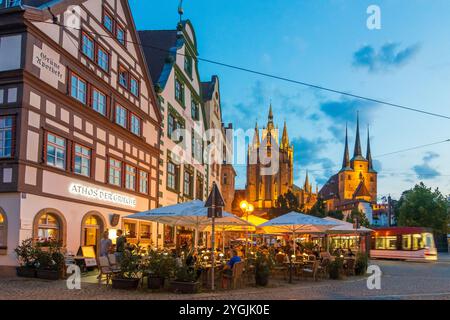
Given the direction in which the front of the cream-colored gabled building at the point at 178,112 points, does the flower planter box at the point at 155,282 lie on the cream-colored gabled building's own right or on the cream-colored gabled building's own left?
on the cream-colored gabled building's own right

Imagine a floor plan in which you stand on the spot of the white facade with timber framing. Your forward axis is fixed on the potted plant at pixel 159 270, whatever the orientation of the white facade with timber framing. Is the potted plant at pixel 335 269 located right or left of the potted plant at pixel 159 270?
left

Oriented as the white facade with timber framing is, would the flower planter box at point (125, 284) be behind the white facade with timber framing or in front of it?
in front

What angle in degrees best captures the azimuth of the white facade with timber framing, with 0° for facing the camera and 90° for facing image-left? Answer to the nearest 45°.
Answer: approximately 315°

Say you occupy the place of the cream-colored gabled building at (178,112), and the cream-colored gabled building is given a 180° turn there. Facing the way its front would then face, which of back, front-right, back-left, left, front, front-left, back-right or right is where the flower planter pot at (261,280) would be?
back-left

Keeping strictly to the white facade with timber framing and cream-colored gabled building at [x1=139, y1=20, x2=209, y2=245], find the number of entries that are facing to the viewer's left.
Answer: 0

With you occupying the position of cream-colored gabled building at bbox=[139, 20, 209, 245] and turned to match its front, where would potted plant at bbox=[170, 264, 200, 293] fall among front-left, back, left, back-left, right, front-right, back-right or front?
front-right

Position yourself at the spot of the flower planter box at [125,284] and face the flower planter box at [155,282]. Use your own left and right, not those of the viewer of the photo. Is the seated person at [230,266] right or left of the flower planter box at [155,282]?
left

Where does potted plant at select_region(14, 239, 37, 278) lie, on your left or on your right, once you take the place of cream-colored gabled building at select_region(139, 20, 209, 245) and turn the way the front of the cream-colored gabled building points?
on your right

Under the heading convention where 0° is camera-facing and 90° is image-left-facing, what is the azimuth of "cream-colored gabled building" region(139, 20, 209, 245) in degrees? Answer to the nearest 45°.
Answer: approximately 315°

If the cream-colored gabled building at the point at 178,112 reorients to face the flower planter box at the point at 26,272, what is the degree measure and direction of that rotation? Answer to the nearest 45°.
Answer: approximately 45° to its right

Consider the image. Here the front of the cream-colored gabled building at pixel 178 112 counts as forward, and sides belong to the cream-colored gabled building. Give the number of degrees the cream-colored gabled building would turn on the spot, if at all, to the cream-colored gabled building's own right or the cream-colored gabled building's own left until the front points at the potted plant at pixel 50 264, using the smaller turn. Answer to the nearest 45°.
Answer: approximately 45° to the cream-colored gabled building's own right

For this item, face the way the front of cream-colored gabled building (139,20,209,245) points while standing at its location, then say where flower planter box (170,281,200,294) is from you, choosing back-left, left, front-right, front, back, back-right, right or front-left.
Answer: front-right
